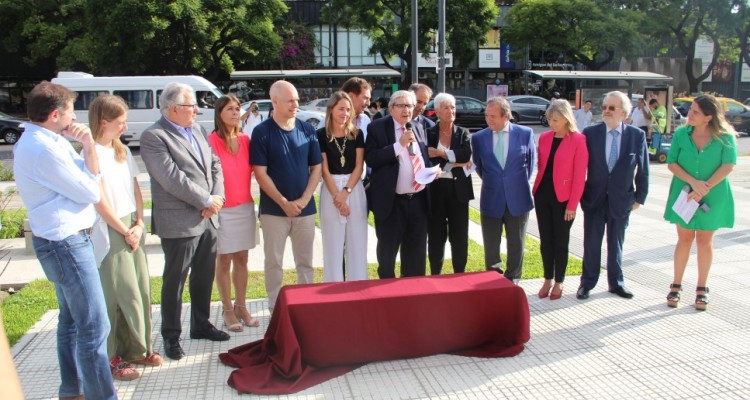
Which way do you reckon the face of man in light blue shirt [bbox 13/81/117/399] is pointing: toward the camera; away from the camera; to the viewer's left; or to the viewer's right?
to the viewer's right

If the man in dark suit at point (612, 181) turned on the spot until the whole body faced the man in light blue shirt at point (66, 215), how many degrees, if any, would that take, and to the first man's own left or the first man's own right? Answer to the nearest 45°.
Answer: approximately 45° to the first man's own right

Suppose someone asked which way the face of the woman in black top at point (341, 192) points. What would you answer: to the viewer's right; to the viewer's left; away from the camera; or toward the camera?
toward the camera

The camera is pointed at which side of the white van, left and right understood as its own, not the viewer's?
right

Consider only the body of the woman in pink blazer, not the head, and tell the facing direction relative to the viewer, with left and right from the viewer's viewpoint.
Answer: facing the viewer and to the left of the viewer

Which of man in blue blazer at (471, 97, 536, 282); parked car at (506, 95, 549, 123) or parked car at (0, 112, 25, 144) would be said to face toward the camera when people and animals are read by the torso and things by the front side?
the man in blue blazer

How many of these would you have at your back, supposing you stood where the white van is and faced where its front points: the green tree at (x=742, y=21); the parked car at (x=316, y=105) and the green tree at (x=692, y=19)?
0

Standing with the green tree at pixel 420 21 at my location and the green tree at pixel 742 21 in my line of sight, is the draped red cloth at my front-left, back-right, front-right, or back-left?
back-right

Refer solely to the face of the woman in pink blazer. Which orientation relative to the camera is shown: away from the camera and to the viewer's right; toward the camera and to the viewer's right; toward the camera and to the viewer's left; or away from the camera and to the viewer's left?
toward the camera and to the viewer's left

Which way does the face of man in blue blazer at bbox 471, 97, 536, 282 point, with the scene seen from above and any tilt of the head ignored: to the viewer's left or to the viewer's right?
to the viewer's left

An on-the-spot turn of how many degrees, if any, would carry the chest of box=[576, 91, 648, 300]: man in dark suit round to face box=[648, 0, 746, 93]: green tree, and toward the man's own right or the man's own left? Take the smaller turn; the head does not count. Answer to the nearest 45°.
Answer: approximately 180°

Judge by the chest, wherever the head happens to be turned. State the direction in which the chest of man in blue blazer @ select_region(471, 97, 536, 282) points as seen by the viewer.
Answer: toward the camera

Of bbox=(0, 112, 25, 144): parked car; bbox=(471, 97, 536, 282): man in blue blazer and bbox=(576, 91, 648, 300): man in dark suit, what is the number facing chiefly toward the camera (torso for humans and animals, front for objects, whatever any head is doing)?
2

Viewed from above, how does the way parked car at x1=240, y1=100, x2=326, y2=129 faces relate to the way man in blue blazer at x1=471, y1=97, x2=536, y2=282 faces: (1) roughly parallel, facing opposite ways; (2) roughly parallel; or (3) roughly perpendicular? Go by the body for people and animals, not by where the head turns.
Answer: roughly perpendicular

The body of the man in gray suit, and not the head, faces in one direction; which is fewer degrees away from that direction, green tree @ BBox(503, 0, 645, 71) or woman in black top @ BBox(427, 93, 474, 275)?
the woman in black top
